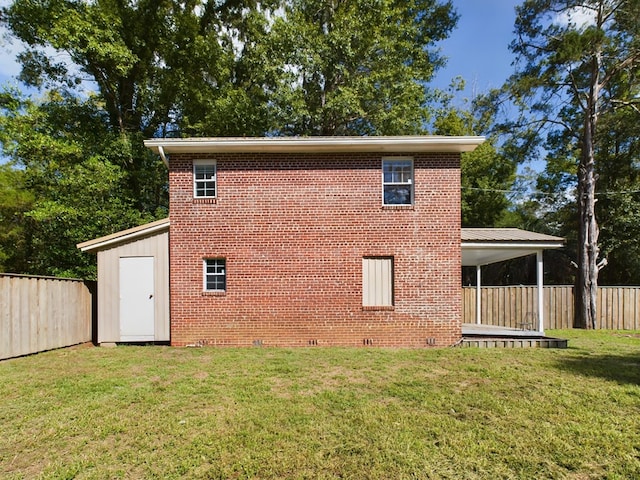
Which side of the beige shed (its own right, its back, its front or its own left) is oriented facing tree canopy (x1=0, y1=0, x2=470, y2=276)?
back

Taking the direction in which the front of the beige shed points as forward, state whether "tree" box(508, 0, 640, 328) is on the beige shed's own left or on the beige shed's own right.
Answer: on the beige shed's own left

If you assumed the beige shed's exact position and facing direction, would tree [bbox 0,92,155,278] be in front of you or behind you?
behind

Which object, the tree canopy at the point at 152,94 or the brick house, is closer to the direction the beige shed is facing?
the brick house

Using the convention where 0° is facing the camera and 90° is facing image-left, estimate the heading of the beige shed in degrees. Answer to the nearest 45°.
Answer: approximately 0°
